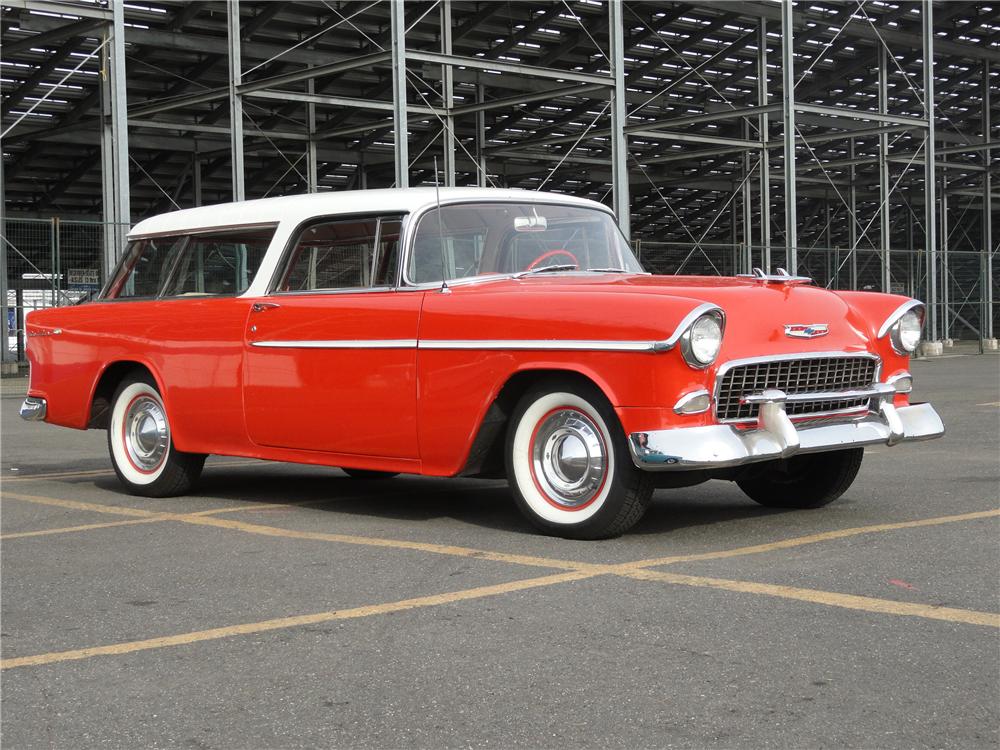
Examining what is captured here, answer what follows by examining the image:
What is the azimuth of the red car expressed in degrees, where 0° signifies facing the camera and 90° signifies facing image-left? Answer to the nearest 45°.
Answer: approximately 315°

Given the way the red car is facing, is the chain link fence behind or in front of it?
behind

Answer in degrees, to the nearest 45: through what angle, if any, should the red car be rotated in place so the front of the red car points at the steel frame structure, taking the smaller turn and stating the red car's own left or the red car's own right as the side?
approximately 135° to the red car's own left
